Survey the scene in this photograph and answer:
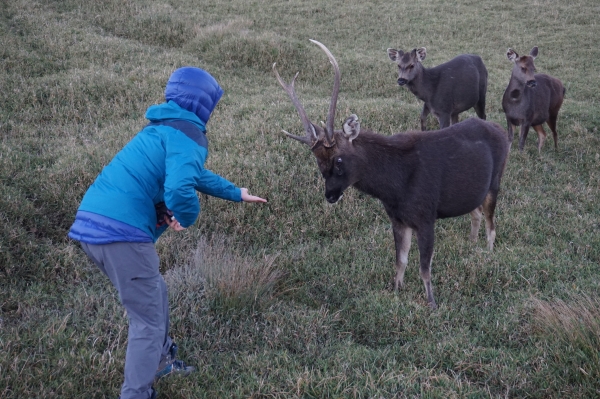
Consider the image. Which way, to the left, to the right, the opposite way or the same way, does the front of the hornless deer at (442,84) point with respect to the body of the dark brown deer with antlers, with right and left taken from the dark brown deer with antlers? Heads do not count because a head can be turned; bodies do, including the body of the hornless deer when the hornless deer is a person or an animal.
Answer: the same way

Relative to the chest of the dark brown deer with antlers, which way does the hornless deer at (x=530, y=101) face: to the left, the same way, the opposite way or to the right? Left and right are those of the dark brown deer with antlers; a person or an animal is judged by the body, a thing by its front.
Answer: the same way

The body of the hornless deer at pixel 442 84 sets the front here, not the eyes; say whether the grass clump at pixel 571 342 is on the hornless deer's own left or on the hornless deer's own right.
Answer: on the hornless deer's own left

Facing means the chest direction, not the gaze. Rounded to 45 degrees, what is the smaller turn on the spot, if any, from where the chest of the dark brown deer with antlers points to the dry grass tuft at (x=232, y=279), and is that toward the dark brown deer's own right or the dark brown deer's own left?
0° — it already faces it

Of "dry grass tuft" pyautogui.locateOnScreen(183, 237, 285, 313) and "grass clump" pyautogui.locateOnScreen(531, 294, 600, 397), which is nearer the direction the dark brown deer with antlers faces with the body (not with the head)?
the dry grass tuft

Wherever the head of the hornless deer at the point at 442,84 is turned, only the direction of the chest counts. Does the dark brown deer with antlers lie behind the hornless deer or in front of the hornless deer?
in front

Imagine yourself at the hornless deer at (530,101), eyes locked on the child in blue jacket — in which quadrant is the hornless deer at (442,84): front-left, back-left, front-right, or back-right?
front-right

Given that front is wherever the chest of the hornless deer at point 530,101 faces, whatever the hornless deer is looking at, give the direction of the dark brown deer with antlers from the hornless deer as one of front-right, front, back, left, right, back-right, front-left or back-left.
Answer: front-left

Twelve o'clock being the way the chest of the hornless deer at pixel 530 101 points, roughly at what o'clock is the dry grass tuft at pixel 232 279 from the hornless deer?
The dry grass tuft is roughly at 11 o'clock from the hornless deer.

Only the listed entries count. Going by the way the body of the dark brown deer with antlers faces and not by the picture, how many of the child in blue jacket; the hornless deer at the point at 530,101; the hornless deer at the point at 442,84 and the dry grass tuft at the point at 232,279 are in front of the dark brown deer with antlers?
2

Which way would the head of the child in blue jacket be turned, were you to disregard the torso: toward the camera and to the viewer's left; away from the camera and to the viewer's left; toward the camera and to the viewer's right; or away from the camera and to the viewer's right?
away from the camera and to the viewer's right

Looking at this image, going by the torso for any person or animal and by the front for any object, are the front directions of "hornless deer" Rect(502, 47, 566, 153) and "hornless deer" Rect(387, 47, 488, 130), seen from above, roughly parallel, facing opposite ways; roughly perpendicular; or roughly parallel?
roughly parallel

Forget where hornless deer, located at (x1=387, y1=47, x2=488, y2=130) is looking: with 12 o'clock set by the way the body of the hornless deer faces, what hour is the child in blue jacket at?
The child in blue jacket is roughly at 11 o'clock from the hornless deer.

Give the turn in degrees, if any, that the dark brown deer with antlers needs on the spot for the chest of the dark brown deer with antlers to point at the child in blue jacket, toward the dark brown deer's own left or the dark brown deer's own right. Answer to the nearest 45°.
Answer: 0° — it already faces them

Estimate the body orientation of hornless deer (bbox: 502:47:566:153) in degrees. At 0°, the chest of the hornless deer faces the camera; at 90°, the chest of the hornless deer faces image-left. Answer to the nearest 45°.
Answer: approximately 45°

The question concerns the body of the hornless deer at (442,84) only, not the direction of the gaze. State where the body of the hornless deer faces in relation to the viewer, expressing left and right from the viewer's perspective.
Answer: facing the viewer and to the left of the viewer

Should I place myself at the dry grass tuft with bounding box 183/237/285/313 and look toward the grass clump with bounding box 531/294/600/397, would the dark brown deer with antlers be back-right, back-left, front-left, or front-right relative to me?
front-left

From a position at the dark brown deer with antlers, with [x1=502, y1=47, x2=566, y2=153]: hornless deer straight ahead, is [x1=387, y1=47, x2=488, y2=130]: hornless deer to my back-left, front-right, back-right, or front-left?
front-left

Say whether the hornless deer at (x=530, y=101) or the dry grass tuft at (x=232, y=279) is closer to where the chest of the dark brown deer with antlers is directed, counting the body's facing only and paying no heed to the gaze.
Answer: the dry grass tuft

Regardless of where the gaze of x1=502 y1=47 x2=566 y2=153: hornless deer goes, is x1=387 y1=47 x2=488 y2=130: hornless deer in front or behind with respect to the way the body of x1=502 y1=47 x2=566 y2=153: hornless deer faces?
in front
